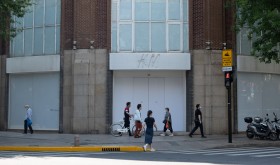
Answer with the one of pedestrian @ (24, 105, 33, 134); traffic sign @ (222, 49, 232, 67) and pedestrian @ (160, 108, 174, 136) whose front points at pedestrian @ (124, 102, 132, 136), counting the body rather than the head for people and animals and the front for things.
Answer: pedestrian @ (160, 108, 174, 136)

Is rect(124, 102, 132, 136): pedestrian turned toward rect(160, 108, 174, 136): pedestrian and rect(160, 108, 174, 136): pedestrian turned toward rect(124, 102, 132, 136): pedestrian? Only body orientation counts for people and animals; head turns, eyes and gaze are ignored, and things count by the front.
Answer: yes

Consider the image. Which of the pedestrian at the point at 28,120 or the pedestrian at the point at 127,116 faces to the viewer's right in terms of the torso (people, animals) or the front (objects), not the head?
the pedestrian at the point at 127,116

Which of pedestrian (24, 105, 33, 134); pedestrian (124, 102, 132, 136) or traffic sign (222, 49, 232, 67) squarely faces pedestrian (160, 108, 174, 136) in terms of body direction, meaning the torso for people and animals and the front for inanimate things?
pedestrian (124, 102, 132, 136)

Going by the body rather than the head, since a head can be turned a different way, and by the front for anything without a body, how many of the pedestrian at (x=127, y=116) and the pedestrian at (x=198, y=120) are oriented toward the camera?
0

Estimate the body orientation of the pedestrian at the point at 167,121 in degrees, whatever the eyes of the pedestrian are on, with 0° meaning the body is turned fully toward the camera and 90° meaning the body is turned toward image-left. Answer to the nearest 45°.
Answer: approximately 90°

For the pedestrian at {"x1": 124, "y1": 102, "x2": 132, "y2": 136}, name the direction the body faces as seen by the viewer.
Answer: to the viewer's right

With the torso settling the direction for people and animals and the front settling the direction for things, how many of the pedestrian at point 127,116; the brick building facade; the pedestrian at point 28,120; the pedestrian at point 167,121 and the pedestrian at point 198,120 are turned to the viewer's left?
2
